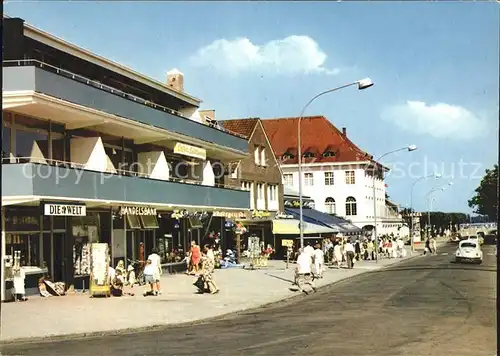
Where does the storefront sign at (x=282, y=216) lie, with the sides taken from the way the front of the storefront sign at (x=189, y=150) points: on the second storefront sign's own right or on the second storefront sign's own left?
on the second storefront sign's own left

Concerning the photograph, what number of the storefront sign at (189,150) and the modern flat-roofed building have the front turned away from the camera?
0

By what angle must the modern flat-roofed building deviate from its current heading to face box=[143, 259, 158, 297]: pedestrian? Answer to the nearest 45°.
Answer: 0° — it already faces them

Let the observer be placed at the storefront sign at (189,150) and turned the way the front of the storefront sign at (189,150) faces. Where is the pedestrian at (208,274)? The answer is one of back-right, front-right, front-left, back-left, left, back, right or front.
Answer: front-right

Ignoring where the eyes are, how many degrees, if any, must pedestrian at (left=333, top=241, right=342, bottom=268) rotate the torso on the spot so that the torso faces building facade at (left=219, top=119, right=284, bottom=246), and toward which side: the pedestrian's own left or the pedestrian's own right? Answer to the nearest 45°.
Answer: approximately 45° to the pedestrian's own left

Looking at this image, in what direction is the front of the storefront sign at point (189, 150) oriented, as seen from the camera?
facing the viewer and to the right of the viewer

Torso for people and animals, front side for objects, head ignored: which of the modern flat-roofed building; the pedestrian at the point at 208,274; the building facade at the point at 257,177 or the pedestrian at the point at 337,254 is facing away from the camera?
the pedestrian at the point at 337,254

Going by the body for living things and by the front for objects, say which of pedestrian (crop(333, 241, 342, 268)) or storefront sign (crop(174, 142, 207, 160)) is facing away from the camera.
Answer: the pedestrian
